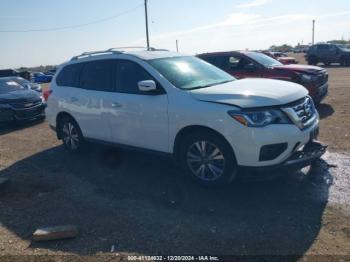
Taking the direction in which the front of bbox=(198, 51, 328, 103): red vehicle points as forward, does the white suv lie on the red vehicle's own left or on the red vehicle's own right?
on the red vehicle's own right

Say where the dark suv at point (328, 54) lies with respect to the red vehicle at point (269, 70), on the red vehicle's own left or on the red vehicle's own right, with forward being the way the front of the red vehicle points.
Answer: on the red vehicle's own left

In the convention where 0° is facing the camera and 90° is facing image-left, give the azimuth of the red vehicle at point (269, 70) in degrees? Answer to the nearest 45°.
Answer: approximately 315°

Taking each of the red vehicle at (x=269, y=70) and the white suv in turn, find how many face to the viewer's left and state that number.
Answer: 0
